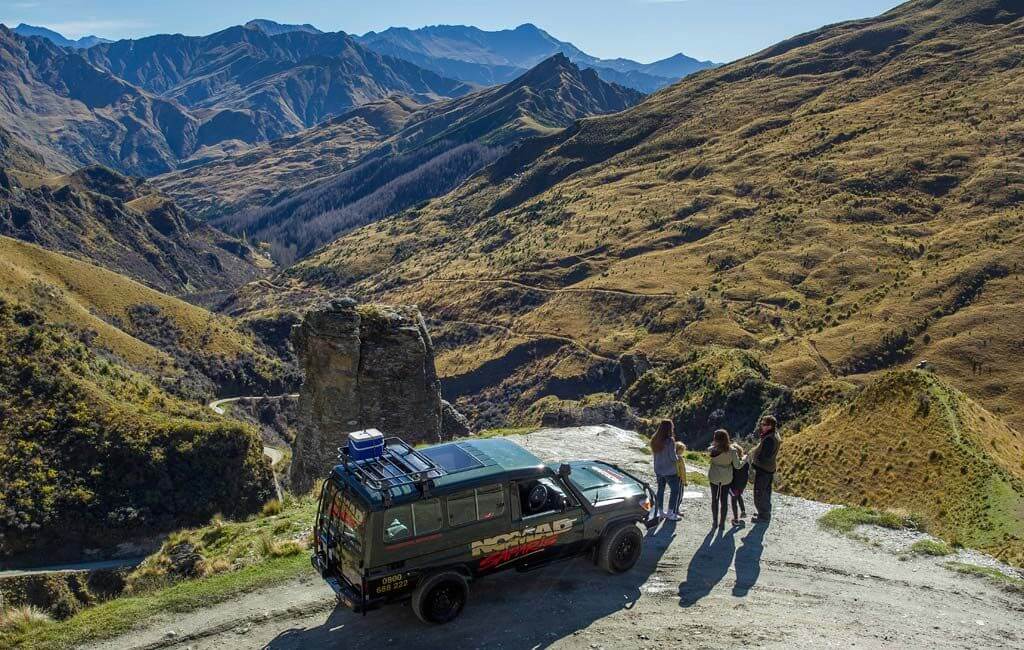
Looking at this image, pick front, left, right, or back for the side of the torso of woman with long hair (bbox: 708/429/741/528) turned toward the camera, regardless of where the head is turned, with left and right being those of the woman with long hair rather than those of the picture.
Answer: back

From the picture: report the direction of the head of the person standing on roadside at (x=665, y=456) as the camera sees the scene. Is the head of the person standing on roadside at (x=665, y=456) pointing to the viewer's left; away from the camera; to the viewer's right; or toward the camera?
away from the camera

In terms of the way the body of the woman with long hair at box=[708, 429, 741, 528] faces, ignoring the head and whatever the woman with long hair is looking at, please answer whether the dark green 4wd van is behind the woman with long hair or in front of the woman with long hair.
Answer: behind

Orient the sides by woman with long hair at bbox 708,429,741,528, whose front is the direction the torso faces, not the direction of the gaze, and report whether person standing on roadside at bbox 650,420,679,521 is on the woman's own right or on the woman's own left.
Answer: on the woman's own left

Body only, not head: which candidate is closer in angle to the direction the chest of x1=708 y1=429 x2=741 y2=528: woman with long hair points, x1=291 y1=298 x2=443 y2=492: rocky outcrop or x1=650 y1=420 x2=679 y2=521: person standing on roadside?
the rocky outcrop

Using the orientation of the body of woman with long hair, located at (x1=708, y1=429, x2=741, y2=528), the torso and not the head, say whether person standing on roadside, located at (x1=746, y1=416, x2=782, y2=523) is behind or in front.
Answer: in front

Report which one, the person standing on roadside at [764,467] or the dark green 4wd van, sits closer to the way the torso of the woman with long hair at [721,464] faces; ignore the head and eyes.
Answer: the person standing on roadside

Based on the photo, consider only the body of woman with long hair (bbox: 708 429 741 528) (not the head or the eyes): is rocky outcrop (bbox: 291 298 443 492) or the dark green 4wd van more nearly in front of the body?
the rocky outcrop

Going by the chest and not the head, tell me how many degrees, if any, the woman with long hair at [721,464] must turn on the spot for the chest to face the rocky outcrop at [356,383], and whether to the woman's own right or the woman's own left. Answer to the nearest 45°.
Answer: approximately 45° to the woman's own left
